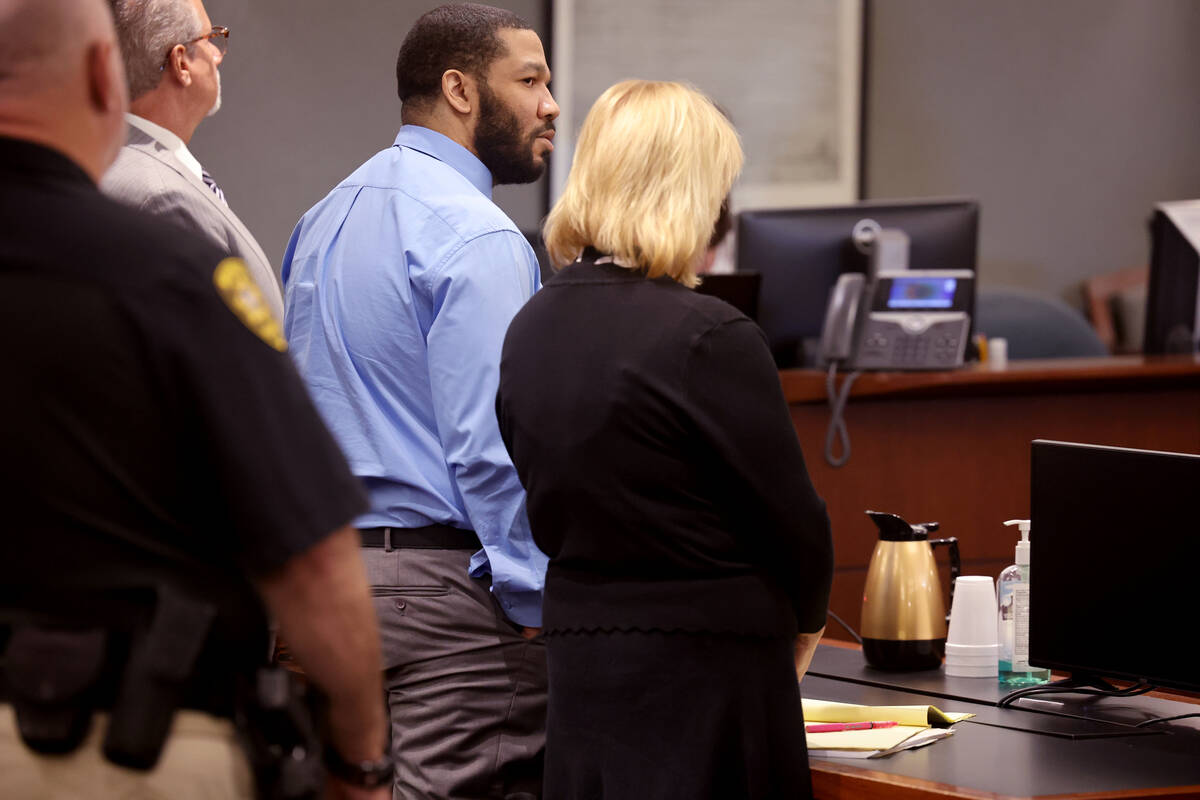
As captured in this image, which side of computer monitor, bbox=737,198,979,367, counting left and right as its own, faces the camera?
back

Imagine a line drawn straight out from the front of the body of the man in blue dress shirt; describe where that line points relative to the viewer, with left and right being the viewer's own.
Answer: facing away from the viewer and to the right of the viewer

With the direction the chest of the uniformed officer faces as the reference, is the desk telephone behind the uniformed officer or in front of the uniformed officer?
in front

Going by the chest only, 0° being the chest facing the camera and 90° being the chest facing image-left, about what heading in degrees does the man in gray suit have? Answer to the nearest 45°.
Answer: approximately 270°

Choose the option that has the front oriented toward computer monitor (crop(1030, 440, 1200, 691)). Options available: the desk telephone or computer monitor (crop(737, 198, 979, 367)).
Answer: the desk telephone

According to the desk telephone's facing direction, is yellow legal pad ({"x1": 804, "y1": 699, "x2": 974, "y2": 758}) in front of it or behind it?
in front

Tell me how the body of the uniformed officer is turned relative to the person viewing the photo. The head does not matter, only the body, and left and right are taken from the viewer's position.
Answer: facing away from the viewer and to the right of the viewer

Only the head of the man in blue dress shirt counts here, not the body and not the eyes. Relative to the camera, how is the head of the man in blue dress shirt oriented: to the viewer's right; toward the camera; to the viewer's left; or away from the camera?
to the viewer's right

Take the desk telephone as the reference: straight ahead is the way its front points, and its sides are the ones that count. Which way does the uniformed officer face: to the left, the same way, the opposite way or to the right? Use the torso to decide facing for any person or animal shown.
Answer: the opposite way

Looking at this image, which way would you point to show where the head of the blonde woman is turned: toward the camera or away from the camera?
away from the camera
